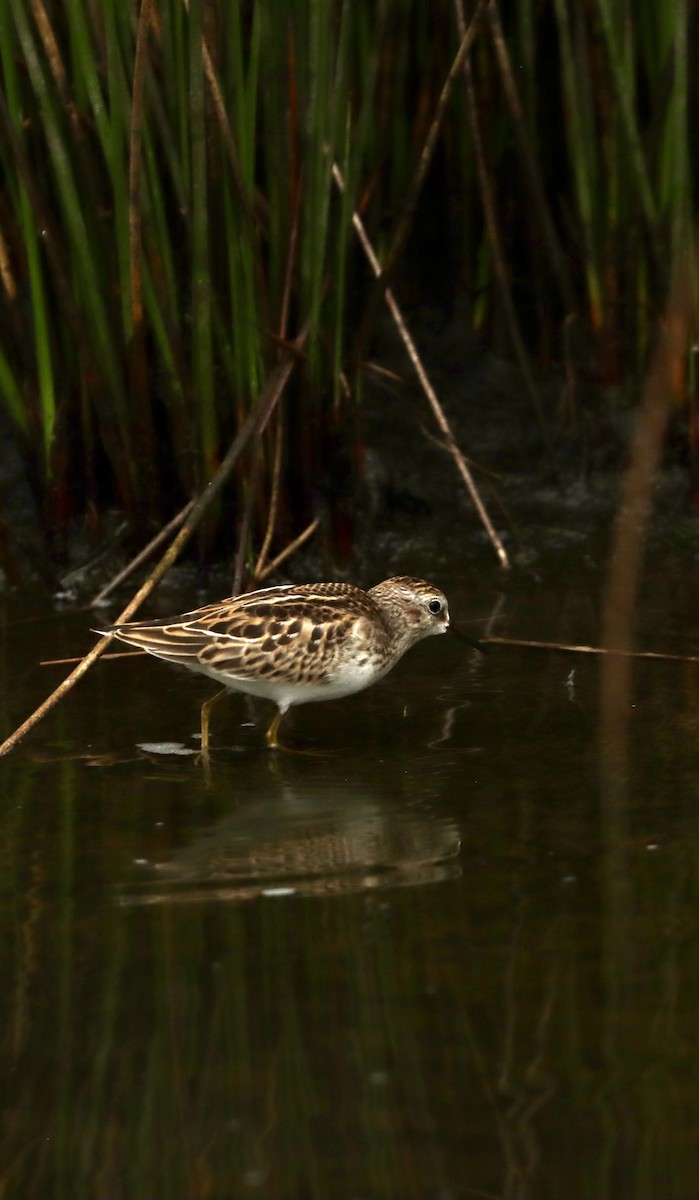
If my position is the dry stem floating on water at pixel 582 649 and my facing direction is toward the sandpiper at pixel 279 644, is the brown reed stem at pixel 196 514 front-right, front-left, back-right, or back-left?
front-right

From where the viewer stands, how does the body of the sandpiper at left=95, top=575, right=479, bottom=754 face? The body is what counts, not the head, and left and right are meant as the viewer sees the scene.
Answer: facing to the right of the viewer

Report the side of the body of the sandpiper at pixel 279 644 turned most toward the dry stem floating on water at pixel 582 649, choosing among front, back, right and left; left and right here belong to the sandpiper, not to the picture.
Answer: front

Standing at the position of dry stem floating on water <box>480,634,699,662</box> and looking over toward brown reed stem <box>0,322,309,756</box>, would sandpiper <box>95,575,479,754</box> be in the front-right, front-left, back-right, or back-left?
front-left
